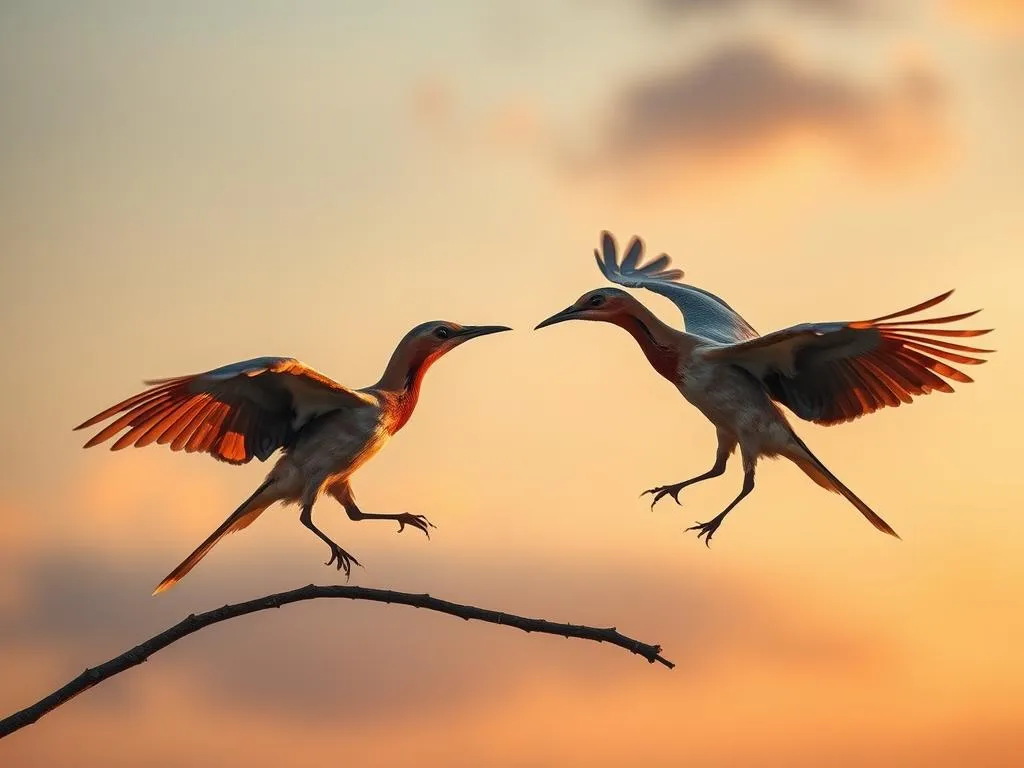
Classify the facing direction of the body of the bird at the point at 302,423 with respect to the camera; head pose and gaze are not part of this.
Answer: to the viewer's right

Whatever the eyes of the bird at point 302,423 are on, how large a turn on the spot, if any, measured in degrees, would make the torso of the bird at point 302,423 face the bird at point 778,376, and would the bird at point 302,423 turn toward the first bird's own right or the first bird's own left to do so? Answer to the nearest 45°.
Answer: approximately 45° to the first bird's own right
